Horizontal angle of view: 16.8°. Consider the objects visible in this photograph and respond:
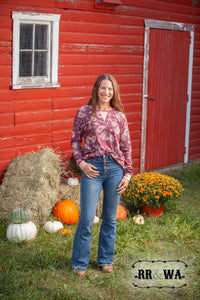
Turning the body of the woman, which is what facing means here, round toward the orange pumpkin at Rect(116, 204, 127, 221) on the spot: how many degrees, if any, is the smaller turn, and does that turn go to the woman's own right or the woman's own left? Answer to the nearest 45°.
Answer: approximately 180°

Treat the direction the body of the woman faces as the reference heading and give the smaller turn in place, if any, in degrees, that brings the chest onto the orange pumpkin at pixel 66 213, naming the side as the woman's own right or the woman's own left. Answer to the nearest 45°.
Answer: approximately 180°

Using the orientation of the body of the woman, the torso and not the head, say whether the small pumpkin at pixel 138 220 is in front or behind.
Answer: behind

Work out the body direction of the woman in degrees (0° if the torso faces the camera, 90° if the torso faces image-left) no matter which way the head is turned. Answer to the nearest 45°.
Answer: approximately 0°

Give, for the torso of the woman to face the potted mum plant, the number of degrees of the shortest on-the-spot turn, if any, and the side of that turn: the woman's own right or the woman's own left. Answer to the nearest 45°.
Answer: approximately 180°

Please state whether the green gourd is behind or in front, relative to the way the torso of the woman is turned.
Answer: behind

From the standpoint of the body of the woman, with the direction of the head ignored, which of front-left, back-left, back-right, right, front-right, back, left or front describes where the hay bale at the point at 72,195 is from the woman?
back

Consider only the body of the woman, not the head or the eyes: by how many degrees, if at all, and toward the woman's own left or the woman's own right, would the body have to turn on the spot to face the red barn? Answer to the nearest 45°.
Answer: approximately 180°
